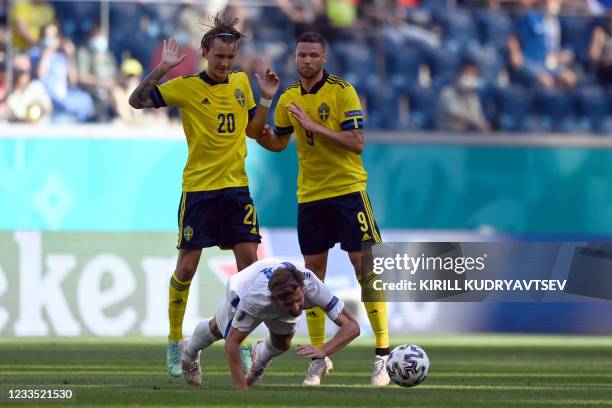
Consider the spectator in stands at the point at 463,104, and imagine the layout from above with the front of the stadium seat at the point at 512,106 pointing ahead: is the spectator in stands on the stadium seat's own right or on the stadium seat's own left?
on the stadium seat's own right

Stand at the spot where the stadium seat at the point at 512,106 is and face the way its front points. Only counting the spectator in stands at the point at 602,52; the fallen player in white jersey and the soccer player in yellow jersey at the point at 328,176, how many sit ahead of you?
2

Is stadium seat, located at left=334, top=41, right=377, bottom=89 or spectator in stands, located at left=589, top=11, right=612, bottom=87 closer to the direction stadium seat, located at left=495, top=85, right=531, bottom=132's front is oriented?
the stadium seat

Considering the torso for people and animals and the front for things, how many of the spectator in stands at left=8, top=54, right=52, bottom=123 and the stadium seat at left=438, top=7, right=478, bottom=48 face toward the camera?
2

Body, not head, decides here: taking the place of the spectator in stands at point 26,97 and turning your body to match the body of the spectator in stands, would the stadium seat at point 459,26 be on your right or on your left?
on your left

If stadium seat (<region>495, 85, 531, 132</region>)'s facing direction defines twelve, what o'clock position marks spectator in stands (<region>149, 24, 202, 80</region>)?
The spectator in stands is roughly at 2 o'clock from the stadium seat.

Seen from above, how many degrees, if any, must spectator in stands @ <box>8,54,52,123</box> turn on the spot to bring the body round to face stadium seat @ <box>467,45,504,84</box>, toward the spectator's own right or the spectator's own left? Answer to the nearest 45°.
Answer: approximately 90° to the spectator's own left

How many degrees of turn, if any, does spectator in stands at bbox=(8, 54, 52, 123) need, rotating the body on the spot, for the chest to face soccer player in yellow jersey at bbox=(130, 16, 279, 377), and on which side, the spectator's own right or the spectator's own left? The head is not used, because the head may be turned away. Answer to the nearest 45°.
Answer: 0° — they already face them

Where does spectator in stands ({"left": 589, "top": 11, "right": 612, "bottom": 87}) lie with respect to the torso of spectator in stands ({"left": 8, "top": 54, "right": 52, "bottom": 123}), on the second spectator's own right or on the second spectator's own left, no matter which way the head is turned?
on the second spectator's own left
